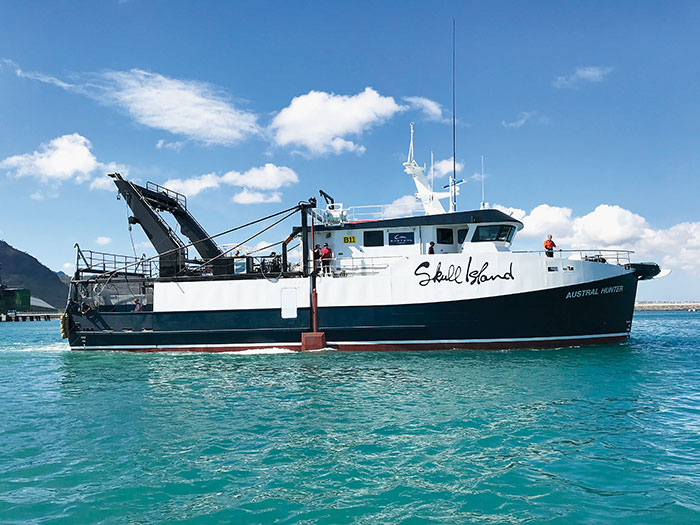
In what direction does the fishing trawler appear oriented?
to the viewer's right
